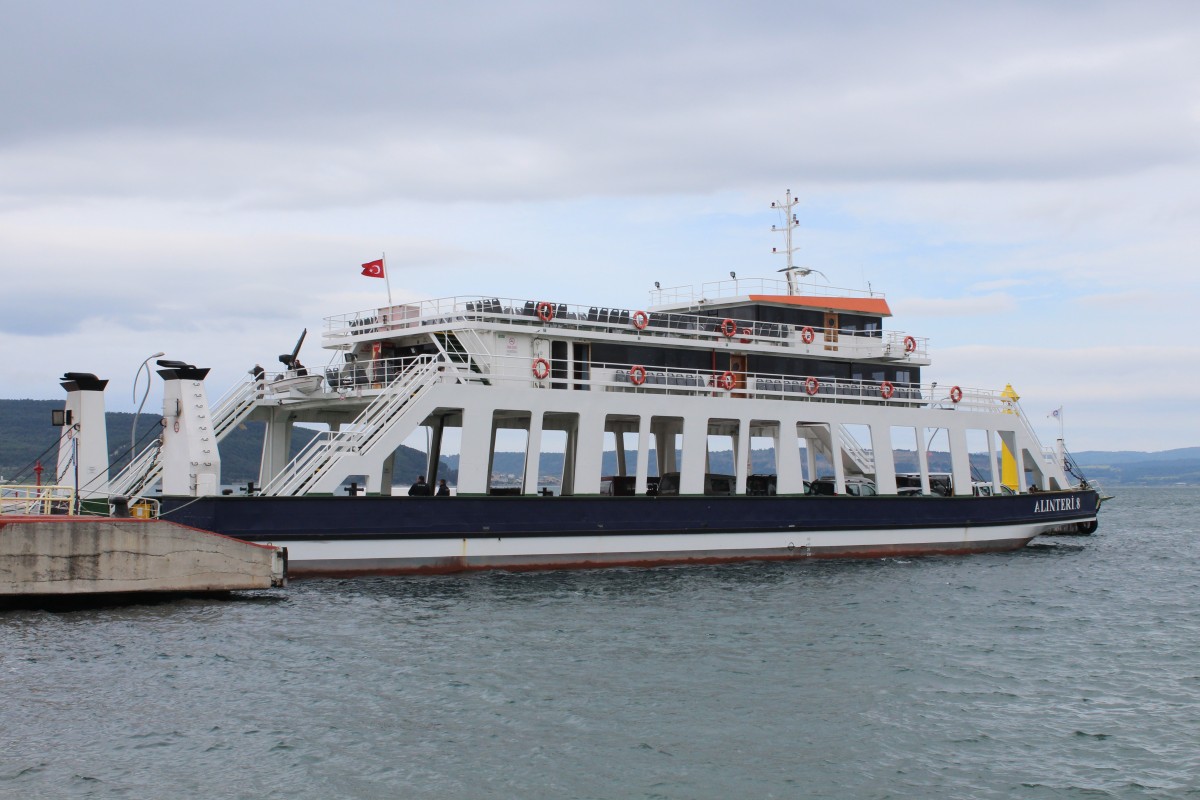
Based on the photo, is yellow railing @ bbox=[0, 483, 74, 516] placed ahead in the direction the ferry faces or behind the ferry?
behind

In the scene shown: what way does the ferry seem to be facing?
to the viewer's right
